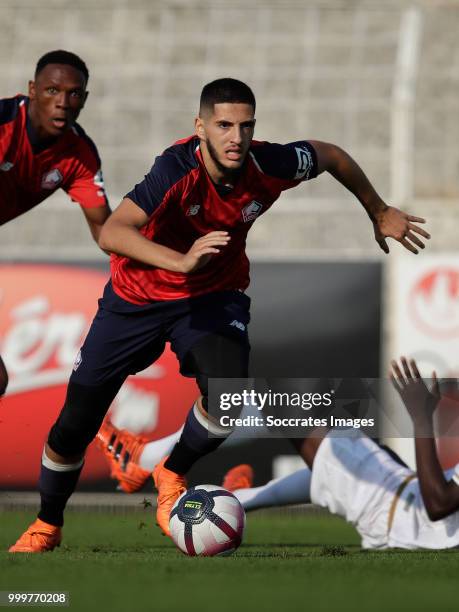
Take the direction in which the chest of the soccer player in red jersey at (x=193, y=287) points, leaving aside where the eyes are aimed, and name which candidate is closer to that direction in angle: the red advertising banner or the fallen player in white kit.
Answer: the fallen player in white kit

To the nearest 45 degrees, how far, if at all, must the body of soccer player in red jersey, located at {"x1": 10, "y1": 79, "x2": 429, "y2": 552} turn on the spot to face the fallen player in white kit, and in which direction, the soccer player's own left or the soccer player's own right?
approximately 90° to the soccer player's own left

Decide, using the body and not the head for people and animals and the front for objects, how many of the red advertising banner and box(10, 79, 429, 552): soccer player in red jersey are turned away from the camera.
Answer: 0

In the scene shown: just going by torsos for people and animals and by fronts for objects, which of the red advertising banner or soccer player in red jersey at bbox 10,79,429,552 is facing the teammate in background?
the red advertising banner

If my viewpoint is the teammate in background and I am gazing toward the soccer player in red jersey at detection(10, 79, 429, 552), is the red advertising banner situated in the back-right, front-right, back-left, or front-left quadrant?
back-left

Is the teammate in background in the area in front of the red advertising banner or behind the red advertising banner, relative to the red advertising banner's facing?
in front

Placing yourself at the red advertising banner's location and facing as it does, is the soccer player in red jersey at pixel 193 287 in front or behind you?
in front

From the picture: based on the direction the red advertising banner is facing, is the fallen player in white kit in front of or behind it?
in front

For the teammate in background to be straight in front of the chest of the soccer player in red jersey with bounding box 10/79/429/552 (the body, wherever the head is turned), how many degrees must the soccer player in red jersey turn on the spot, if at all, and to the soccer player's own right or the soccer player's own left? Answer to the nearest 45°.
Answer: approximately 180°

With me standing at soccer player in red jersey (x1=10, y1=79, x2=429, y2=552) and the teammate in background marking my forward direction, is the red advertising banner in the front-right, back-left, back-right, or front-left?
front-right

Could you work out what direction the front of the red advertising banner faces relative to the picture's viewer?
facing the viewer
